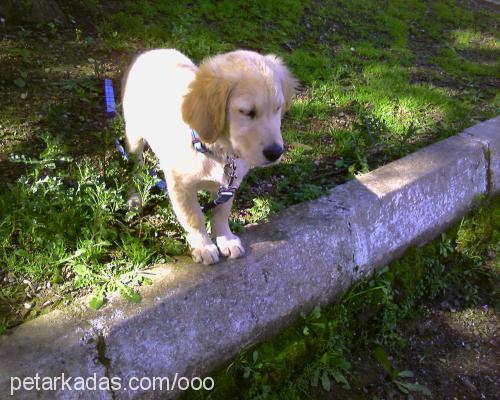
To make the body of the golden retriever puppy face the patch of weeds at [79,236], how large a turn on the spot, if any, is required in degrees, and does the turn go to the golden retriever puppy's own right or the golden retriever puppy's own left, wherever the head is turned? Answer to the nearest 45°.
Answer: approximately 135° to the golden retriever puppy's own right
